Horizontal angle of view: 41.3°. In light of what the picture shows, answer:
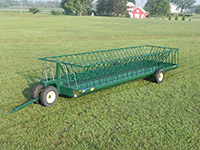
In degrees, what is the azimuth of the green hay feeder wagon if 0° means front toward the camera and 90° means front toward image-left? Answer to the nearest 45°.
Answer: approximately 45°
